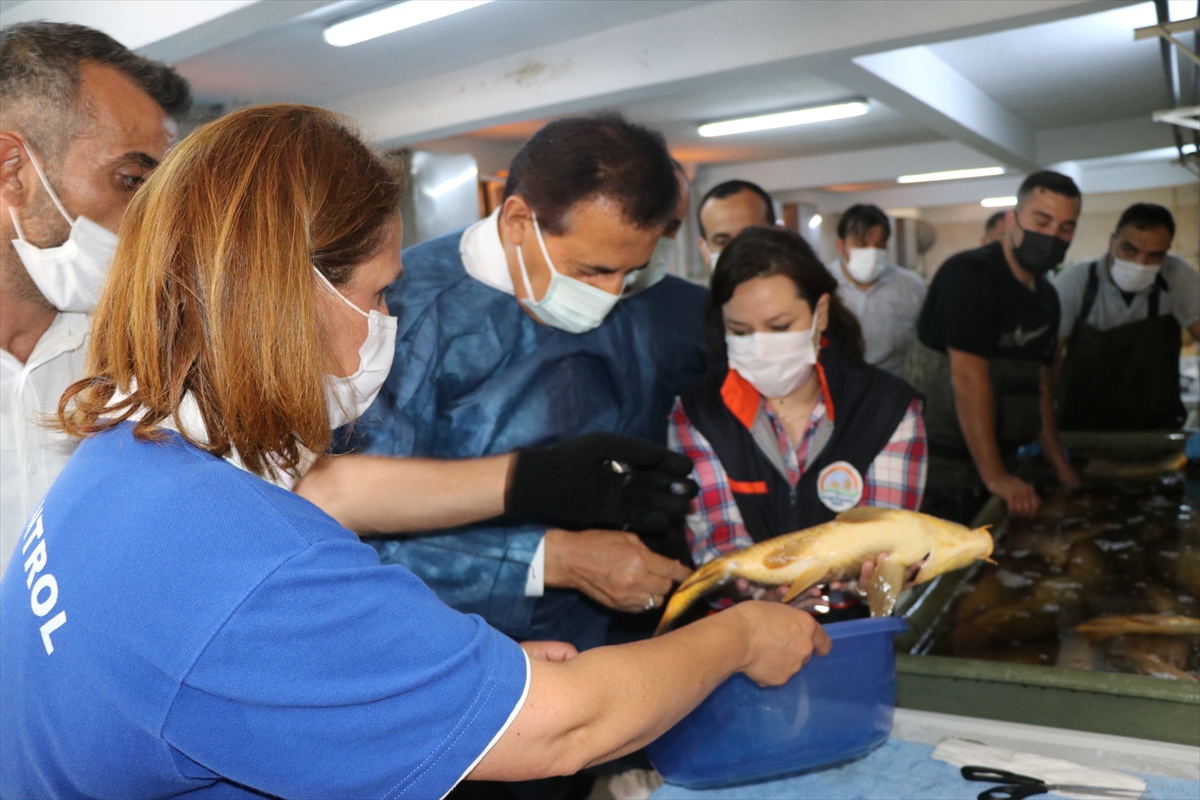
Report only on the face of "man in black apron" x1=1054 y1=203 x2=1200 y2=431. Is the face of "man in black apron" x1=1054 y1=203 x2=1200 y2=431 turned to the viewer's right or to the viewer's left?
to the viewer's left

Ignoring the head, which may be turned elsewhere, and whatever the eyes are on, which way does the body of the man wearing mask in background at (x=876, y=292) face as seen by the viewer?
toward the camera

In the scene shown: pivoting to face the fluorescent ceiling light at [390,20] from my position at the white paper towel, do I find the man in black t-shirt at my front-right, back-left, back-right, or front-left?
front-right

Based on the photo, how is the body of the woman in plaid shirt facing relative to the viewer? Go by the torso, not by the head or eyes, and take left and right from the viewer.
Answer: facing the viewer

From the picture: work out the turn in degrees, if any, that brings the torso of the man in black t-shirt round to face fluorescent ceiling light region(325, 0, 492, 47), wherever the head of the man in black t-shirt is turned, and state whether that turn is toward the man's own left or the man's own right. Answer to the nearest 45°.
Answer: approximately 135° to the man's own right

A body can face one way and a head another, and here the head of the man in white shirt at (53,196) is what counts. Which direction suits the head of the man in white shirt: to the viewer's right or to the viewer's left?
to the viewer's right

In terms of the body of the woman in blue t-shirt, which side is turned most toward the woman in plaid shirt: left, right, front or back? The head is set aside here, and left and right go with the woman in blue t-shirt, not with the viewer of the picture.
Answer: front

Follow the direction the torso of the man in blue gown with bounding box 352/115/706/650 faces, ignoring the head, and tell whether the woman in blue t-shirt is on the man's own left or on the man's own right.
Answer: on the man's own right

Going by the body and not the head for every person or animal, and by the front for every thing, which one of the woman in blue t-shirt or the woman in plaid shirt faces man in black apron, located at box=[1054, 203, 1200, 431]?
the woman in blue t-shirt

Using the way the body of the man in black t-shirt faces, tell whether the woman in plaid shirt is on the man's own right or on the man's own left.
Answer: on the man's own right

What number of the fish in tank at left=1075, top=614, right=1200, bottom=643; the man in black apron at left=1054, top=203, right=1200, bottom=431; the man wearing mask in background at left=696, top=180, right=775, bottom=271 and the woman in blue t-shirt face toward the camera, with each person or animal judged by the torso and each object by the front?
2

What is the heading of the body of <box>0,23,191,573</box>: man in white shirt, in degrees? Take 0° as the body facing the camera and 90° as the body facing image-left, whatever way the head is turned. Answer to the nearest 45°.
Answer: approximately 315°

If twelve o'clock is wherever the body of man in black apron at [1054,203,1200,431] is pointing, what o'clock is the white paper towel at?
The white paper towel is roughly at 12 o'clock from the man in black apron.
